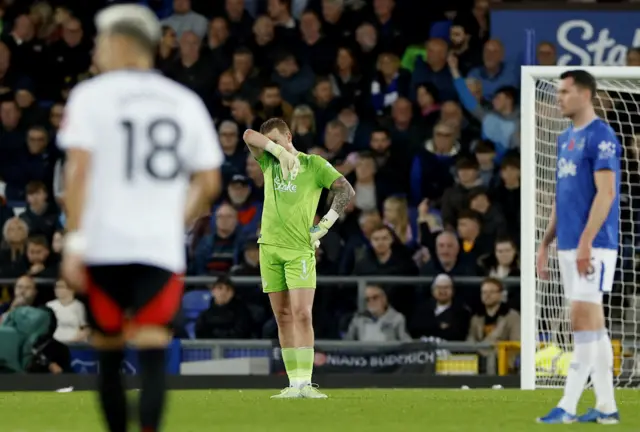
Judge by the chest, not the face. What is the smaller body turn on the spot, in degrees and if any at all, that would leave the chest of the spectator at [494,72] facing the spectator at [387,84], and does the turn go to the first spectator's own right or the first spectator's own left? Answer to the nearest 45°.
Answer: approximately 90° to the first spectator's own right

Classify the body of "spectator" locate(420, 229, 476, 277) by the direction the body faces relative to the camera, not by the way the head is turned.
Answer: toward the camera

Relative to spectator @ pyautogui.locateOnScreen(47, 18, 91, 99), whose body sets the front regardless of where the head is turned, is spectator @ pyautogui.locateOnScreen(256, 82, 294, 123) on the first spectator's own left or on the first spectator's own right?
on the first spectator's own left

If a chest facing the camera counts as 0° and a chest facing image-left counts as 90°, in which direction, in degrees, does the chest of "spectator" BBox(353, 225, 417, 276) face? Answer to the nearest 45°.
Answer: approximately 0°

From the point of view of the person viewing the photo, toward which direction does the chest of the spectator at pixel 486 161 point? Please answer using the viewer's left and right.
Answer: facing the viewer and to the left of the viewer

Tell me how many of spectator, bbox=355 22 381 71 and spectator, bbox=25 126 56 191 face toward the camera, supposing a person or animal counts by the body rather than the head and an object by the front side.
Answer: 2

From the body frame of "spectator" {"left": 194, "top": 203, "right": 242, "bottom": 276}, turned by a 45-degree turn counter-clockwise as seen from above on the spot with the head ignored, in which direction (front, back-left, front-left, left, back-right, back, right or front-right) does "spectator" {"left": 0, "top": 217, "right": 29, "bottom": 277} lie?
back-right

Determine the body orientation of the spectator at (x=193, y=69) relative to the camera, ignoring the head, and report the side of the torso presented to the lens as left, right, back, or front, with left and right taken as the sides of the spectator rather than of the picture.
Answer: front

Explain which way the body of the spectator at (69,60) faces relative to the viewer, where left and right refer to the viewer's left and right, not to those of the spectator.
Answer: facing the viewer
